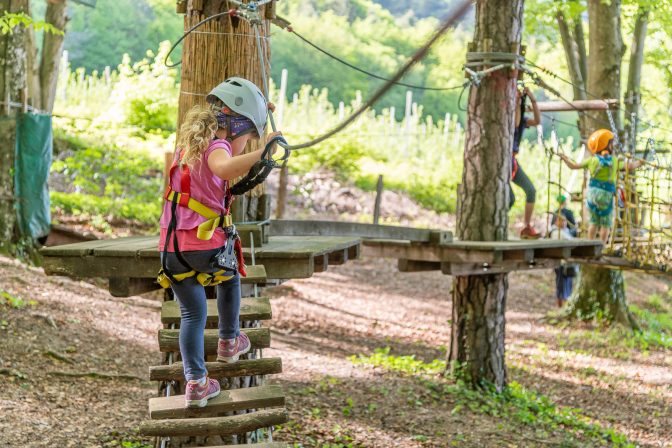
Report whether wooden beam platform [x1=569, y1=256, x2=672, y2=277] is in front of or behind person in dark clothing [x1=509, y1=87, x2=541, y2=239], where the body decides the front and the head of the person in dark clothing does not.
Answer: in front

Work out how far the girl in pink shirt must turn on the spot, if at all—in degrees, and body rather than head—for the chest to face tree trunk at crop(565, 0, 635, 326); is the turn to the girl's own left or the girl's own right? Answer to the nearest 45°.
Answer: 0° — they already face it

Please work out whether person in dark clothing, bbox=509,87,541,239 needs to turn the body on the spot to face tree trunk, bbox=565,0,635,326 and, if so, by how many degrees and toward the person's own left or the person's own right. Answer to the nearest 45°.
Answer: approximately 90° to the person's own left

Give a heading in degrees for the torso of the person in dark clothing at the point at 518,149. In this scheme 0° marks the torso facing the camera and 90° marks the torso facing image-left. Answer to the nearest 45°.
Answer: approximately 270°

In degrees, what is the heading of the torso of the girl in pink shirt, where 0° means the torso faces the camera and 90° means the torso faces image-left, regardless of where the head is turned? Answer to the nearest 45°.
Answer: approximately 225°

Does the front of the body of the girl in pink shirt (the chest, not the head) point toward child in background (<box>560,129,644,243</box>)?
yes

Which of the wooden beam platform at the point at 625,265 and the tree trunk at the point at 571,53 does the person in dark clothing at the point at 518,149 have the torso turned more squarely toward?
the wooden beam platform

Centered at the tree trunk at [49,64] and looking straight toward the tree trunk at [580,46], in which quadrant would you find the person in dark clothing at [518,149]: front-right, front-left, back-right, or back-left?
front-right
